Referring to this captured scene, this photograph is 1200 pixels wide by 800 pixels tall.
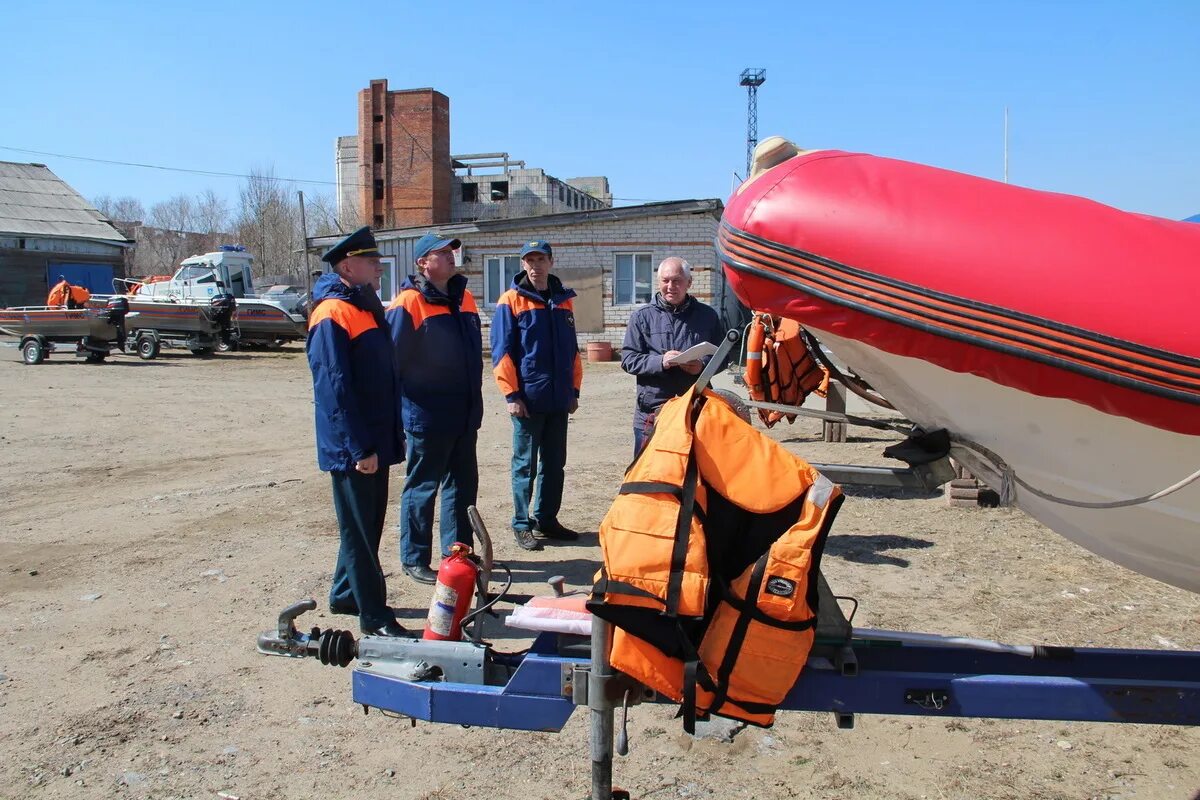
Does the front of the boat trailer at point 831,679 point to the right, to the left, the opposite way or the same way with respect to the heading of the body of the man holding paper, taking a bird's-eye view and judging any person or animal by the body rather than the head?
to the right

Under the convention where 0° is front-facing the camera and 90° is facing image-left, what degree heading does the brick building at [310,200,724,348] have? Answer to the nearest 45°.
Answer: approximately 0°

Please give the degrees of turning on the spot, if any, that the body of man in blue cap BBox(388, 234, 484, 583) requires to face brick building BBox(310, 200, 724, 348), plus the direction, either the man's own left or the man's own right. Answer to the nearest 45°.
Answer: approximately 135° to the man's own left

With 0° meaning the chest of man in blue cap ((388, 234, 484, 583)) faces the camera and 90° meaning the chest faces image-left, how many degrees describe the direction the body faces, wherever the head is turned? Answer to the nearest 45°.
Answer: approximately 315°

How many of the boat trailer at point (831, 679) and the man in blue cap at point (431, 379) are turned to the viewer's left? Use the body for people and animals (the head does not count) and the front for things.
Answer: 1

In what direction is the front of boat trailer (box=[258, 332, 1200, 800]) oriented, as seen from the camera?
facing to the left of the viewer

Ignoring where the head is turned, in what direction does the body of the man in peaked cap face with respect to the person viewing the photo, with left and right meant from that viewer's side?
facing to the right of the viewer

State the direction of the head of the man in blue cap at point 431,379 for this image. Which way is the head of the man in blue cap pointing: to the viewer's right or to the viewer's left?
to the viewer's right

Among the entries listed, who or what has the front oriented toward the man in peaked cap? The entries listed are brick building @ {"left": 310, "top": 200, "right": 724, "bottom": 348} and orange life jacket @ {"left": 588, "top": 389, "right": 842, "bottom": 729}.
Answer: the brick building

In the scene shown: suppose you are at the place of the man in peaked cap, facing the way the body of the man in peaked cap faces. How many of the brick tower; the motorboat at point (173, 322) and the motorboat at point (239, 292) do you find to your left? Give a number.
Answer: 3
